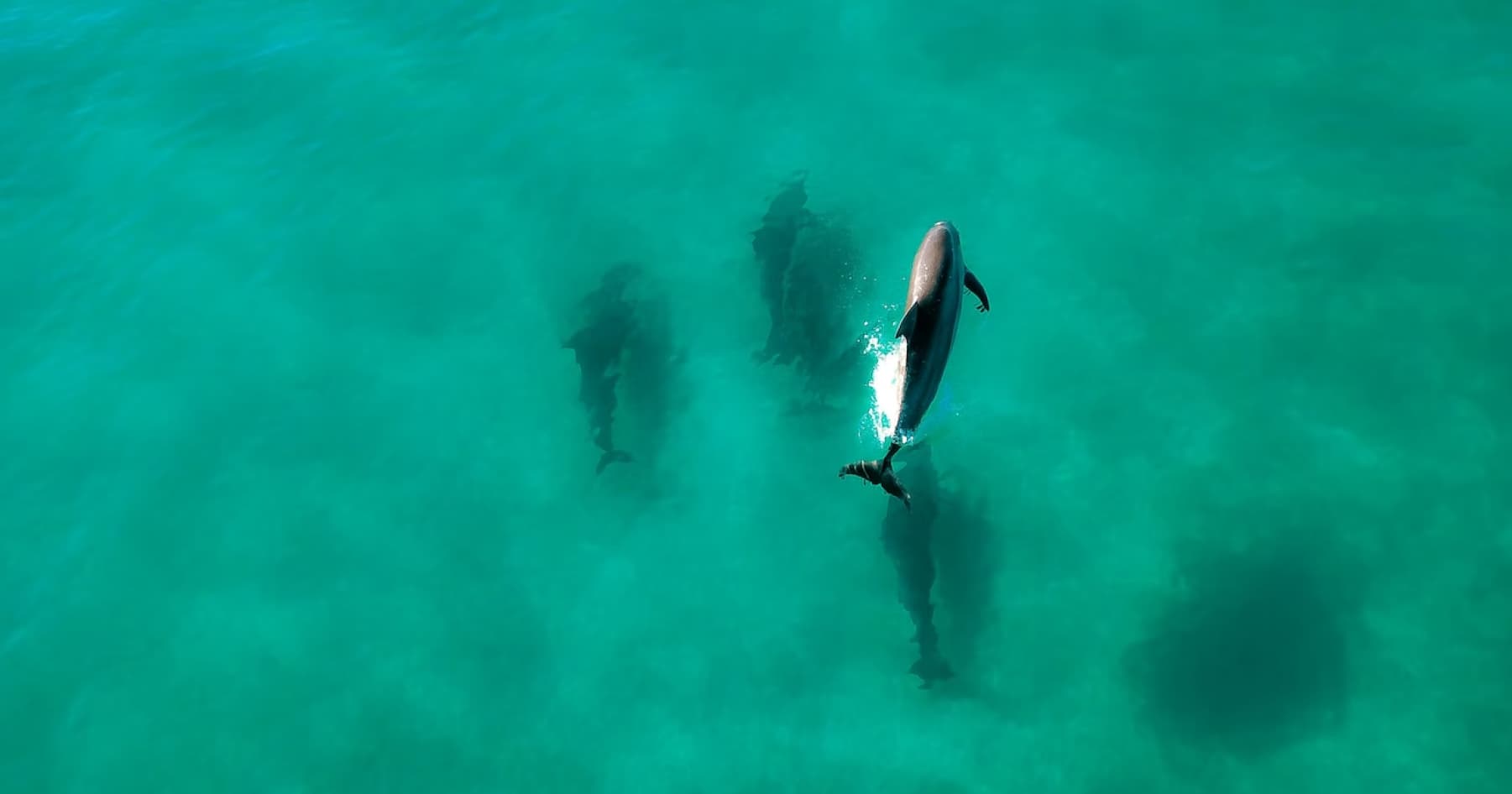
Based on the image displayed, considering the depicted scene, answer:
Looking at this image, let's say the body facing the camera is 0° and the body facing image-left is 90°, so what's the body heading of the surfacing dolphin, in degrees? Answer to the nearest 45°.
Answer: approximately 180°
